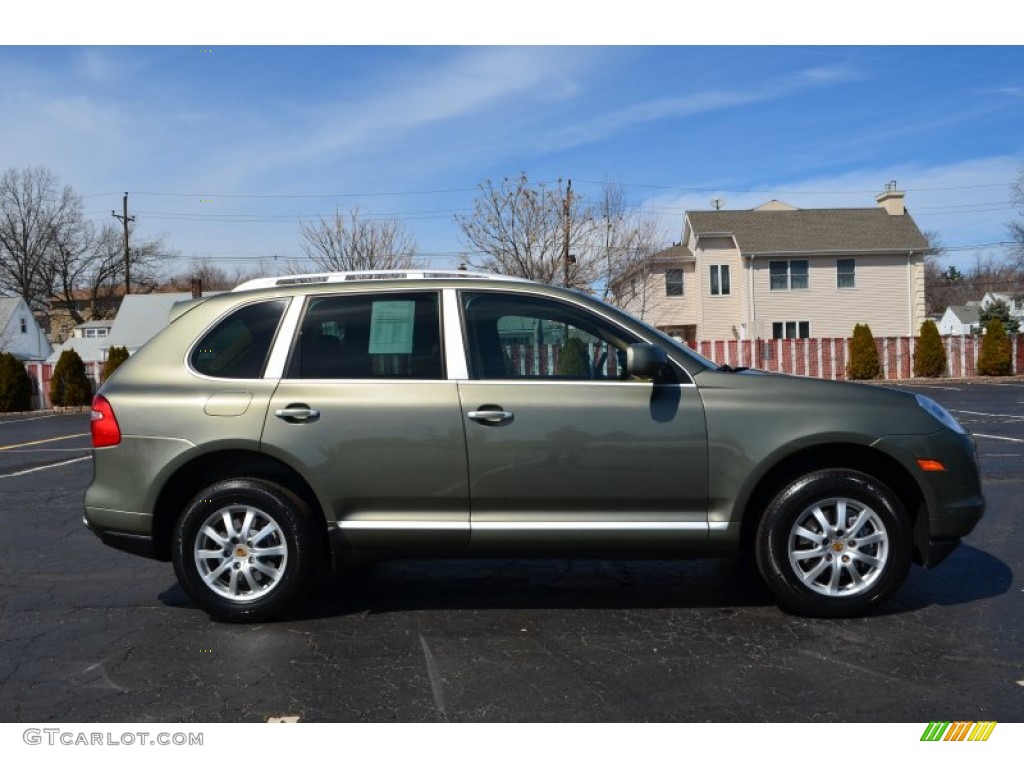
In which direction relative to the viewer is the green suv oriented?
to the viewer's right

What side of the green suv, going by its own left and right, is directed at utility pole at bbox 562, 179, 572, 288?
left

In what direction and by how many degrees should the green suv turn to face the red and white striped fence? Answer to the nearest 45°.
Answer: approximately 90° to its left

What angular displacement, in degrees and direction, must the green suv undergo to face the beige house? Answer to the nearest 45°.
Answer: approximately 90° to its left
